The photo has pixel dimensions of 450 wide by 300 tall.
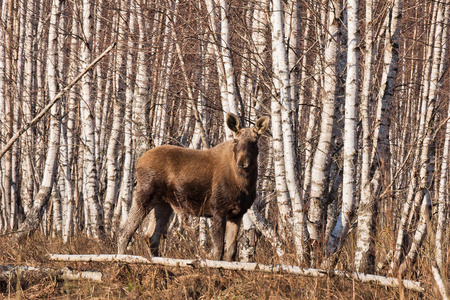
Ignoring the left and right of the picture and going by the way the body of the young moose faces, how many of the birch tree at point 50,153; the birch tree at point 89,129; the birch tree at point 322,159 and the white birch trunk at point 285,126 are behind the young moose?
2

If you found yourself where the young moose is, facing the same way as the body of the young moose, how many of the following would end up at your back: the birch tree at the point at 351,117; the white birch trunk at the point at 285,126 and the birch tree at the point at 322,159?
0

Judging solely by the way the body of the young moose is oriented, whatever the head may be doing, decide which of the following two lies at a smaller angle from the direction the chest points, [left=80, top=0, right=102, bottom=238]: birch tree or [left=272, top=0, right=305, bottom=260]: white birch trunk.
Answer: the white birch trunk

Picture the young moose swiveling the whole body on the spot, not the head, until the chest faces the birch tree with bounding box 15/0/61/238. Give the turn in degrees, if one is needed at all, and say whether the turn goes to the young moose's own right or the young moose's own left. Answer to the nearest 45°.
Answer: approximately 180°

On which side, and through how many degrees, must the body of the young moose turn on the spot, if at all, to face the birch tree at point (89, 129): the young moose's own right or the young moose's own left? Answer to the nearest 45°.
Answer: approximately 180°

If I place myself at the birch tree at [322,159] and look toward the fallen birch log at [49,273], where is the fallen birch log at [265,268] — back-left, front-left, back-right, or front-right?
front-left

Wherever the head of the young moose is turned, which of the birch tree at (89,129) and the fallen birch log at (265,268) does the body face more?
the fallen birch log

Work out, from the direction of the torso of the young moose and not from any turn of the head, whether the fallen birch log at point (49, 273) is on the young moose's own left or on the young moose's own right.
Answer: on the young moose's own right

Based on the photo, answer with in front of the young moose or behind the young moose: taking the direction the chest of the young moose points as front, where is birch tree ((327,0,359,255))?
in front

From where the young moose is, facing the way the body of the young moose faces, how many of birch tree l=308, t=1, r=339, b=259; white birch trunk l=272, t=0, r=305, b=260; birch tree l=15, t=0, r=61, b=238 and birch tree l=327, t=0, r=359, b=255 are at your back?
1

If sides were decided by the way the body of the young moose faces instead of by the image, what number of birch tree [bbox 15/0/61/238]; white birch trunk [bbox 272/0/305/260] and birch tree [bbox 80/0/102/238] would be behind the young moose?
2

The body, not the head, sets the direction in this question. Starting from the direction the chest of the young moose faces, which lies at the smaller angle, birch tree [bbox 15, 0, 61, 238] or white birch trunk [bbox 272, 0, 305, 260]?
the white birch trunk

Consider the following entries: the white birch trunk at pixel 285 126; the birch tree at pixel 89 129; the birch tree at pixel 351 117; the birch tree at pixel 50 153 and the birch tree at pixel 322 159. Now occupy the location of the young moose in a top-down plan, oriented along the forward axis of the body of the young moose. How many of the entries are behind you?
2

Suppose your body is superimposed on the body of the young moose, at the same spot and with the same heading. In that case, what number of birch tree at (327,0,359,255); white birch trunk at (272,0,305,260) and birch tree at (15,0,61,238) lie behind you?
1

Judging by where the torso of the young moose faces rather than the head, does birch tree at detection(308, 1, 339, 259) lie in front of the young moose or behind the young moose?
in front
